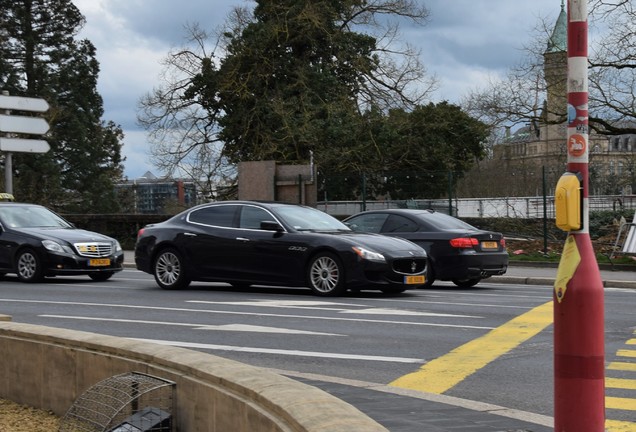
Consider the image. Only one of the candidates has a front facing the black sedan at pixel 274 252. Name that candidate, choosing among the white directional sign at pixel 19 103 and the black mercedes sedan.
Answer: the black mercedes sedan

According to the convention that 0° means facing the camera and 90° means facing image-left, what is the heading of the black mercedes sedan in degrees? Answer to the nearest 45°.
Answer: approximately 315°

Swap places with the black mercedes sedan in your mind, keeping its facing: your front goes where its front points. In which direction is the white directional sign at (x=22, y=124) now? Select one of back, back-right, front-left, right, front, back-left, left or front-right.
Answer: back-left

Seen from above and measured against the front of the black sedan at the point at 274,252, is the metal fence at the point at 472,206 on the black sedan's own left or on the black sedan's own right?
on the black sedan's own left

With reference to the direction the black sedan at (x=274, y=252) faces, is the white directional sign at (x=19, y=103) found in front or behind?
behind

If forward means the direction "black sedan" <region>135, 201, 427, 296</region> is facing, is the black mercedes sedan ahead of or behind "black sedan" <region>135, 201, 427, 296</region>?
behind

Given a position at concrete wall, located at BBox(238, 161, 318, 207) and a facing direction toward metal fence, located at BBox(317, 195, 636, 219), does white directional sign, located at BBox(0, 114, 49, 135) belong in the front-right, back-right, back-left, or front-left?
back-right

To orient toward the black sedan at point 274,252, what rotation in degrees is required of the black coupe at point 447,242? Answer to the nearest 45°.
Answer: approximately 90° to its left

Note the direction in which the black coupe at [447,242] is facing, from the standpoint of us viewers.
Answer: facing away from the viewer and to the left of the viewer

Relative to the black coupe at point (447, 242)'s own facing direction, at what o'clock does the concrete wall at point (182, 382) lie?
The concrete wall is roughly at 8 o'clock from the black coupe.
